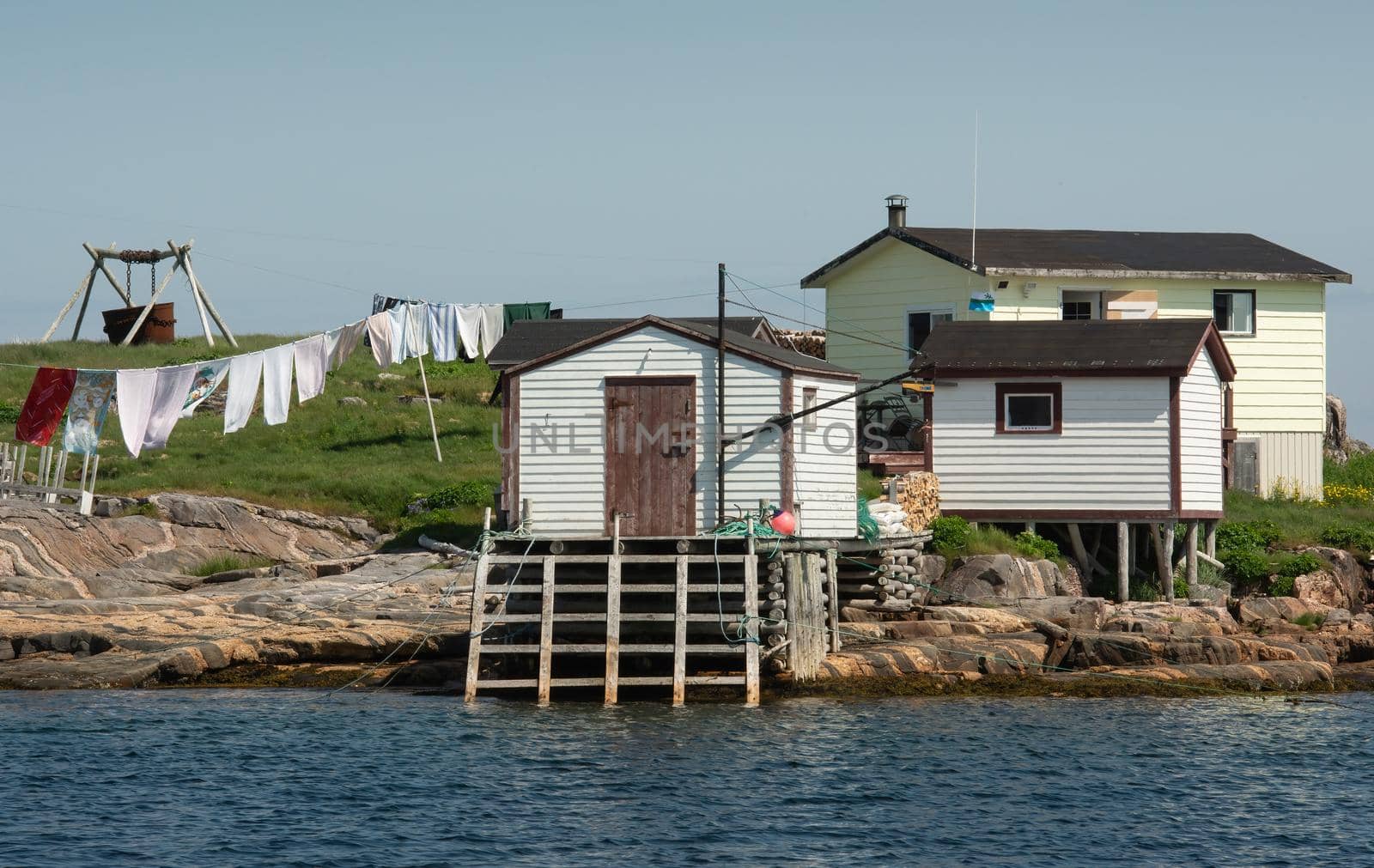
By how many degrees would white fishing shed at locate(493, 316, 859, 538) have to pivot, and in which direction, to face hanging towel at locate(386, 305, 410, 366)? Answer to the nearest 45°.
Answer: approximately 180°

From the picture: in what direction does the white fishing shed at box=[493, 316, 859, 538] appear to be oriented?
toward the camera

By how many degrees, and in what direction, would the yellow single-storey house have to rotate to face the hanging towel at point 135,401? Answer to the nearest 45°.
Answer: approximately 45° to its right

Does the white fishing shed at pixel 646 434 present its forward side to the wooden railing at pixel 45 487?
no

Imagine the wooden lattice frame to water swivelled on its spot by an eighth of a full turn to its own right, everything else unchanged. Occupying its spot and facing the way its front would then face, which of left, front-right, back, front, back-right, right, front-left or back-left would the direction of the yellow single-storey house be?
back

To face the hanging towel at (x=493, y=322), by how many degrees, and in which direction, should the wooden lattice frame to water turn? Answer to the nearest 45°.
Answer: approximately 180°

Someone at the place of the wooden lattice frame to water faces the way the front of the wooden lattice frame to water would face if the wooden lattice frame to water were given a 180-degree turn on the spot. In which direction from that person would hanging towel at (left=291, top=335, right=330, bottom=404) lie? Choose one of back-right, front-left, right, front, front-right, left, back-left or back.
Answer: front-left

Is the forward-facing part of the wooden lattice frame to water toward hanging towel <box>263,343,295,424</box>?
no

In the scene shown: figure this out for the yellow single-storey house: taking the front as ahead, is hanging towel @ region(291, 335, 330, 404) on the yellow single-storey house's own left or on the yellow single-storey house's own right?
on the yellow single-storey house's own right

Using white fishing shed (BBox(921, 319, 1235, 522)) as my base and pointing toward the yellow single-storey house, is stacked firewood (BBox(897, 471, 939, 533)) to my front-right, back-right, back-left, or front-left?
back-left

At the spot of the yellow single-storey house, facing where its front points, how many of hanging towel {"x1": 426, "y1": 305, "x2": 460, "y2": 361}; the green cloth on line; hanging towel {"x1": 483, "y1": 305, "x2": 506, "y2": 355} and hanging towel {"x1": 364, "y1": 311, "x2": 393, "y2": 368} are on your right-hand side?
4

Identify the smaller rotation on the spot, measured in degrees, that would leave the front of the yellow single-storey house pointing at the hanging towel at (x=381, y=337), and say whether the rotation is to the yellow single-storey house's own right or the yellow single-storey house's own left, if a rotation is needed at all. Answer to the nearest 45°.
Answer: approximately 90° to the yellow single-storey house's own right

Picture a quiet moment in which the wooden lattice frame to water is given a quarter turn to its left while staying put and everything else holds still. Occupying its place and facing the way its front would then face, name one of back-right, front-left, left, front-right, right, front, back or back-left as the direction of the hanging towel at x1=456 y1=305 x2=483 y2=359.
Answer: left

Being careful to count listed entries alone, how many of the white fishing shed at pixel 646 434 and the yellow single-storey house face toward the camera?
2

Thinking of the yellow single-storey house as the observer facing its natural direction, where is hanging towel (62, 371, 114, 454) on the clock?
The hanging towel is roughly at 2 o'clock from the yellow single-storey house.

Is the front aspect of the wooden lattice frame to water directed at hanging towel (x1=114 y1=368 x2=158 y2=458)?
no

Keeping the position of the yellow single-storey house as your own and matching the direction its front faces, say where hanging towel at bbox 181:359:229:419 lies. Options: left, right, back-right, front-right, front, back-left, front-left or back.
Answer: front-right

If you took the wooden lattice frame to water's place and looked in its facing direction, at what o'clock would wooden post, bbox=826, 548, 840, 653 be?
The wooden post is roughly at 8 o'clock from the wooden lattice frame to water.

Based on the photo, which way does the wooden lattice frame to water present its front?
toward the camera

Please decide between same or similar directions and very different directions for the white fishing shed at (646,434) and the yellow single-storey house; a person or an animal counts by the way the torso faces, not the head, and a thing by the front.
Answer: same or similar directions
